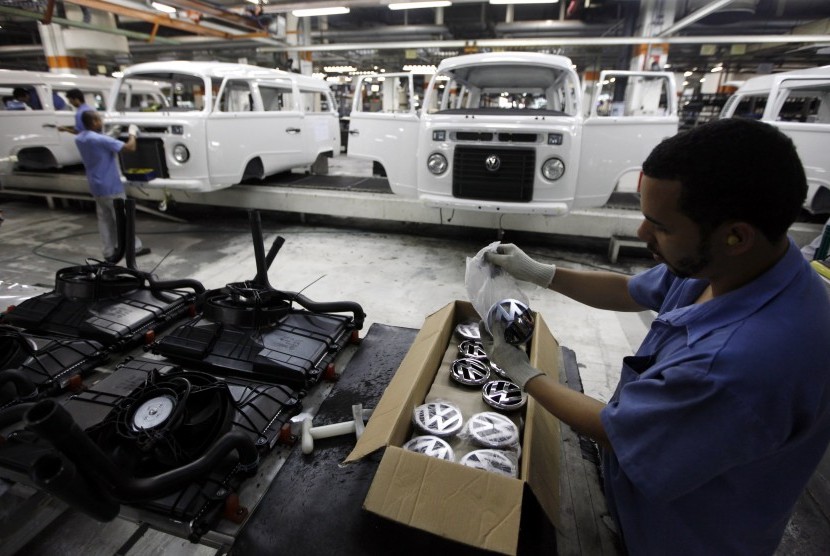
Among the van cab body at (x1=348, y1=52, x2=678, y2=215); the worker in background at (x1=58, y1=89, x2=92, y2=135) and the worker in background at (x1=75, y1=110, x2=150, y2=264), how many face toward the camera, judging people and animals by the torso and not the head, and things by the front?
1

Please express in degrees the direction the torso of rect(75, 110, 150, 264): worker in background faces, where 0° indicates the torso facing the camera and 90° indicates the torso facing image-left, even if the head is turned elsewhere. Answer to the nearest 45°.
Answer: approximately 225°

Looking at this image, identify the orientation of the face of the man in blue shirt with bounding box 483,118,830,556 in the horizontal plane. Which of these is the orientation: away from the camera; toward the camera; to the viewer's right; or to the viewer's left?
to the viewer's left

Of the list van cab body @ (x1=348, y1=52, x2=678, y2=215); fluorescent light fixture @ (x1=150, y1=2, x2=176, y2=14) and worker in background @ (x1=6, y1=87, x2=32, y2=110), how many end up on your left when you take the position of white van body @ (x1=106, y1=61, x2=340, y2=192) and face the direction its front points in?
1

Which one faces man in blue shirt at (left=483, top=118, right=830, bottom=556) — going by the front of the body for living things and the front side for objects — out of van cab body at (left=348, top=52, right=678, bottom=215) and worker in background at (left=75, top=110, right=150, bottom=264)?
the van cab body

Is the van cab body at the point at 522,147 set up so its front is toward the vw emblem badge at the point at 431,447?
yes

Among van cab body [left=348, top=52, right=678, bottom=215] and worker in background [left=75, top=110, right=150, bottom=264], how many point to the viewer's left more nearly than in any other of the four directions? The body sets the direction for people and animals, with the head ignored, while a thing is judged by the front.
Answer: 0

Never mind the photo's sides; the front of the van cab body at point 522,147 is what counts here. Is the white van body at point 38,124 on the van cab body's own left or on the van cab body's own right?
on the van cab body's own right

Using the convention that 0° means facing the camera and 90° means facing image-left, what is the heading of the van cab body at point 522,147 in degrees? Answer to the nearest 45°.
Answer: approximately 0°

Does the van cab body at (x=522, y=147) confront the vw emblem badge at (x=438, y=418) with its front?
yes

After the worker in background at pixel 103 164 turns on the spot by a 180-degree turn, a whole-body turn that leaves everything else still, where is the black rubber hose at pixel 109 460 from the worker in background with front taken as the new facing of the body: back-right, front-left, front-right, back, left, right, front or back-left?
front-left

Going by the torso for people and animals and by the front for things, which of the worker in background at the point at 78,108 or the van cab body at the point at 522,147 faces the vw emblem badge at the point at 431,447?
the van cab body

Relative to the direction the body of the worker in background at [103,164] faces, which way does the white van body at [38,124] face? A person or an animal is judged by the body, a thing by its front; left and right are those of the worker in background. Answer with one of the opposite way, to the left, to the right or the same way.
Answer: the opposite way

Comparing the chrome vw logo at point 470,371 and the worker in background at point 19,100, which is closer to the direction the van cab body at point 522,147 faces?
the chrome vw logo

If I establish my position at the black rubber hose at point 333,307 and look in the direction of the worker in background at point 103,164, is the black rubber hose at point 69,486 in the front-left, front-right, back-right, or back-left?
back-left

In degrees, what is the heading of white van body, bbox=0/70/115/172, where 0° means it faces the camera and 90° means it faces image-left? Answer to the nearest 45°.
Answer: approximately 45°

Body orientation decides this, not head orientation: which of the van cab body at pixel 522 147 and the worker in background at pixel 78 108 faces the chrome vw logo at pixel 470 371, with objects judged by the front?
the van cab body
